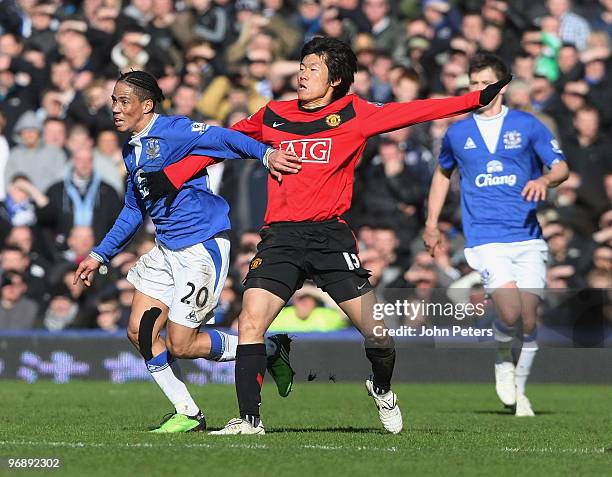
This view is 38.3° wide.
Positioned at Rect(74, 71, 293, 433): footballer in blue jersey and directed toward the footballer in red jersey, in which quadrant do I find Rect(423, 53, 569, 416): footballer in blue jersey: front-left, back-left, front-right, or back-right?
front-left

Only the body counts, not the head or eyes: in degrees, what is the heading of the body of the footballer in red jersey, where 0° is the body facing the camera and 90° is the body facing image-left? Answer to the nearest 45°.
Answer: approximately 0°

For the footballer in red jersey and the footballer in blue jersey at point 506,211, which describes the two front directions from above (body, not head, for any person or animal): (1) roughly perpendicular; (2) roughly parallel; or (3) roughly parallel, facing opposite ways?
roughly parallel

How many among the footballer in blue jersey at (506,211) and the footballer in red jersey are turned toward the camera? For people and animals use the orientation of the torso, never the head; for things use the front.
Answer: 2

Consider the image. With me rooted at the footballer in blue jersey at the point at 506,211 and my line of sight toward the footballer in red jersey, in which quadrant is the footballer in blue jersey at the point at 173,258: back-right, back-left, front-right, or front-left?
front-right

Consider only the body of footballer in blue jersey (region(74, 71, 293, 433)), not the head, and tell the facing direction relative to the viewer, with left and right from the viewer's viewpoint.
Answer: facing the viewer and to the left of the viewer

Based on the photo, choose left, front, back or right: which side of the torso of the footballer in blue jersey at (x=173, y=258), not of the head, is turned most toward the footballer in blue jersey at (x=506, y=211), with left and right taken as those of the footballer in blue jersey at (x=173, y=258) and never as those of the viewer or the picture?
back

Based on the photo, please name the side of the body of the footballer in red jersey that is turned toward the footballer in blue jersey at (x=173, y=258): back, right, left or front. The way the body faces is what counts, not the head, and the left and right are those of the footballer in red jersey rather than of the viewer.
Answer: right

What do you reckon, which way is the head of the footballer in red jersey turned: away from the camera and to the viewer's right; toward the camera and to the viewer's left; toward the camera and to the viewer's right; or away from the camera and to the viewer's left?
toward the camera and to the viewer's left

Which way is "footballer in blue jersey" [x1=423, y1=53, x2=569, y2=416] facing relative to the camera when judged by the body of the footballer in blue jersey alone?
toward the camera
